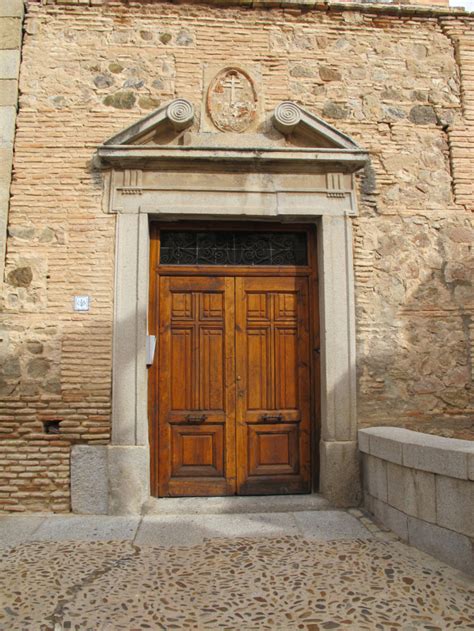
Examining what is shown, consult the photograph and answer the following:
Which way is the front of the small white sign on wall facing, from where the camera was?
facing the viewer

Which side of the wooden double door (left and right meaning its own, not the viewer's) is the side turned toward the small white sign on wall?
right

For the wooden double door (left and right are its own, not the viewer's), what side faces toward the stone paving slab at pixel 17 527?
right

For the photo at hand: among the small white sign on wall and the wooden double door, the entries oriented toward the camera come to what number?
2

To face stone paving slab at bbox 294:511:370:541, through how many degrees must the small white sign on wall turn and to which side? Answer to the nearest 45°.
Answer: approximately 45° to its left

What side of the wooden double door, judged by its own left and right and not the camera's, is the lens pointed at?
front

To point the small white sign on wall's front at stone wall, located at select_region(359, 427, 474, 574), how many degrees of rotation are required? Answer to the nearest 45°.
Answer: approximately 45° to its left

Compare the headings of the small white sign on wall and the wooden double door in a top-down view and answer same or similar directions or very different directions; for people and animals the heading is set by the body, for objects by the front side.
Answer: same or similar directions

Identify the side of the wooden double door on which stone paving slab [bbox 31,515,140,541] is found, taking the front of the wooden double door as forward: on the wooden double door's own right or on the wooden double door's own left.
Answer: on the wooden double door's own right

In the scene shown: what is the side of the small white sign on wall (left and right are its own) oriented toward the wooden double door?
left
